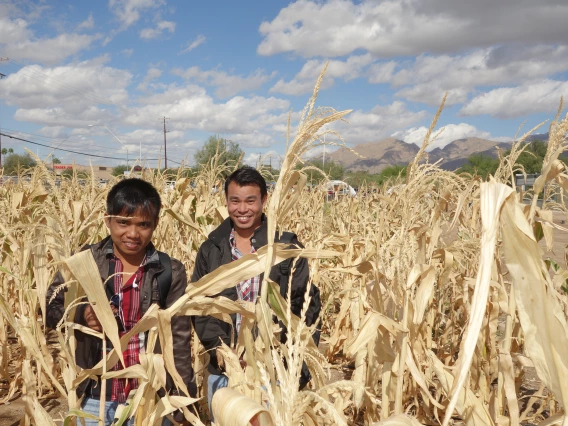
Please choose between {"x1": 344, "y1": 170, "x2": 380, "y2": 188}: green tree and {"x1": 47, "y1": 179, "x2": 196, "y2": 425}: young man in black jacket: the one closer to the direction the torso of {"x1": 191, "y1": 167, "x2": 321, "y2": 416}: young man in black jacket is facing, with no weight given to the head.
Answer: the young man in black jacket

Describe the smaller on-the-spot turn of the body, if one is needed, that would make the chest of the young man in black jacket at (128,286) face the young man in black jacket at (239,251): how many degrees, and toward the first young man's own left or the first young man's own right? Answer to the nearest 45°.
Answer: approximately 135° to the first young man's own left

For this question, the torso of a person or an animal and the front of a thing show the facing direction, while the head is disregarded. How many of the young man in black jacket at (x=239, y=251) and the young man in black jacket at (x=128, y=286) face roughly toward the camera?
2

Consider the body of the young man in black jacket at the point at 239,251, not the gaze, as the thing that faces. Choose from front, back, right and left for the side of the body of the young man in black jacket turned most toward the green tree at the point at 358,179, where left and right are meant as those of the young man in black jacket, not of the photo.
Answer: back

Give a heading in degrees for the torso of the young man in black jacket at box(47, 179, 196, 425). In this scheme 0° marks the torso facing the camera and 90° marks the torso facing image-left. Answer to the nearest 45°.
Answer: approximately 0°

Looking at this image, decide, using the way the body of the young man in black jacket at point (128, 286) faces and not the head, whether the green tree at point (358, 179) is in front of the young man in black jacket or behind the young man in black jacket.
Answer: behind
